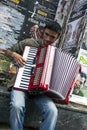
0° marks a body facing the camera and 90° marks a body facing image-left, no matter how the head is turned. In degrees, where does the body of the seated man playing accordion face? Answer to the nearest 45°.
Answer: approximately 0°
